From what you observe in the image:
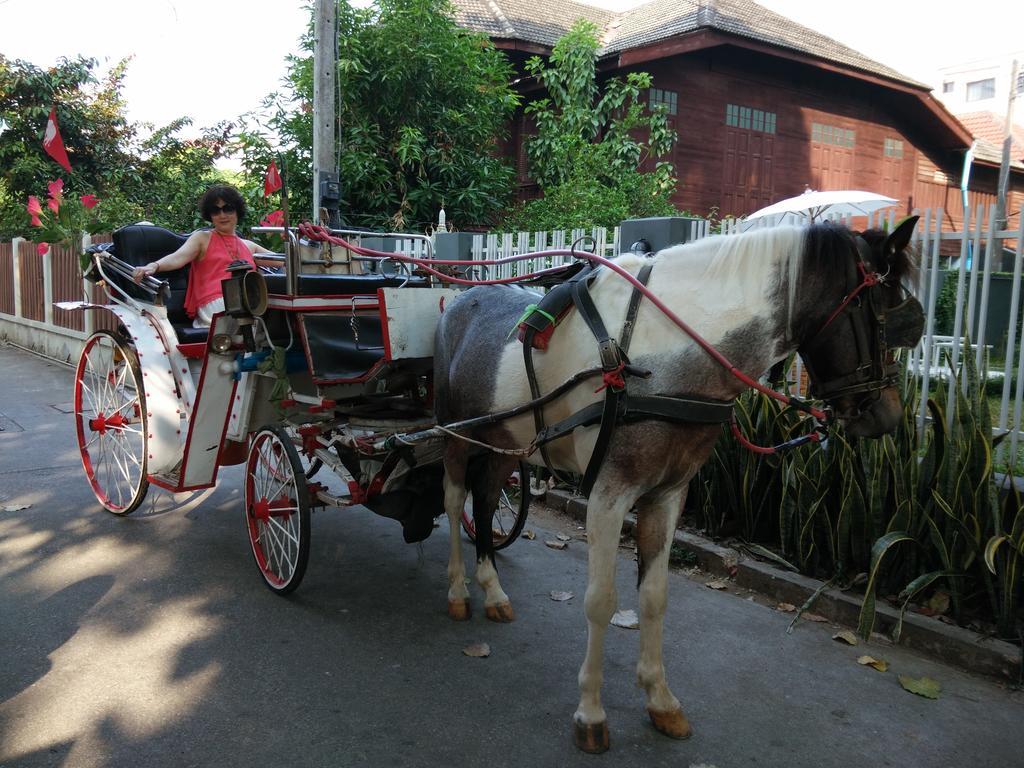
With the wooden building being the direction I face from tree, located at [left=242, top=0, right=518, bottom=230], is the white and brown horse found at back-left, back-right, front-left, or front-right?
back-right

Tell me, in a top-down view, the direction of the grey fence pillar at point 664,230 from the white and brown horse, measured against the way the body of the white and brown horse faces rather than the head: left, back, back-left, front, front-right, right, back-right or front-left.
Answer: back-left

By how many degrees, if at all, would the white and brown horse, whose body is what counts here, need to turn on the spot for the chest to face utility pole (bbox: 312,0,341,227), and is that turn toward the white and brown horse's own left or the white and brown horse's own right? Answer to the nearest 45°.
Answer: approximately 180°

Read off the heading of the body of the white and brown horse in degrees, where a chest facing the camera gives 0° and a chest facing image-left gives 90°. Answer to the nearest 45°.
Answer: approximately 315°

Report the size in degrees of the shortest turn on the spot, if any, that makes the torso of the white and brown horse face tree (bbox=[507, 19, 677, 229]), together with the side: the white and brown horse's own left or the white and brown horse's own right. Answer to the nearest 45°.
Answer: approximately 135° to the white and brown horse's own left

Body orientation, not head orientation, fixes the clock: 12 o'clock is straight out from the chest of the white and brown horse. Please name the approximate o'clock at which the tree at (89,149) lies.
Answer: The tree is roughly at 6 o'clock from the white and brown horse.

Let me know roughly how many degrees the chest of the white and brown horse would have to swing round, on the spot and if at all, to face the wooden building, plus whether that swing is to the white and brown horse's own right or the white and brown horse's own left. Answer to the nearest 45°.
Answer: approximately 135° to the white and brown horse's own left
